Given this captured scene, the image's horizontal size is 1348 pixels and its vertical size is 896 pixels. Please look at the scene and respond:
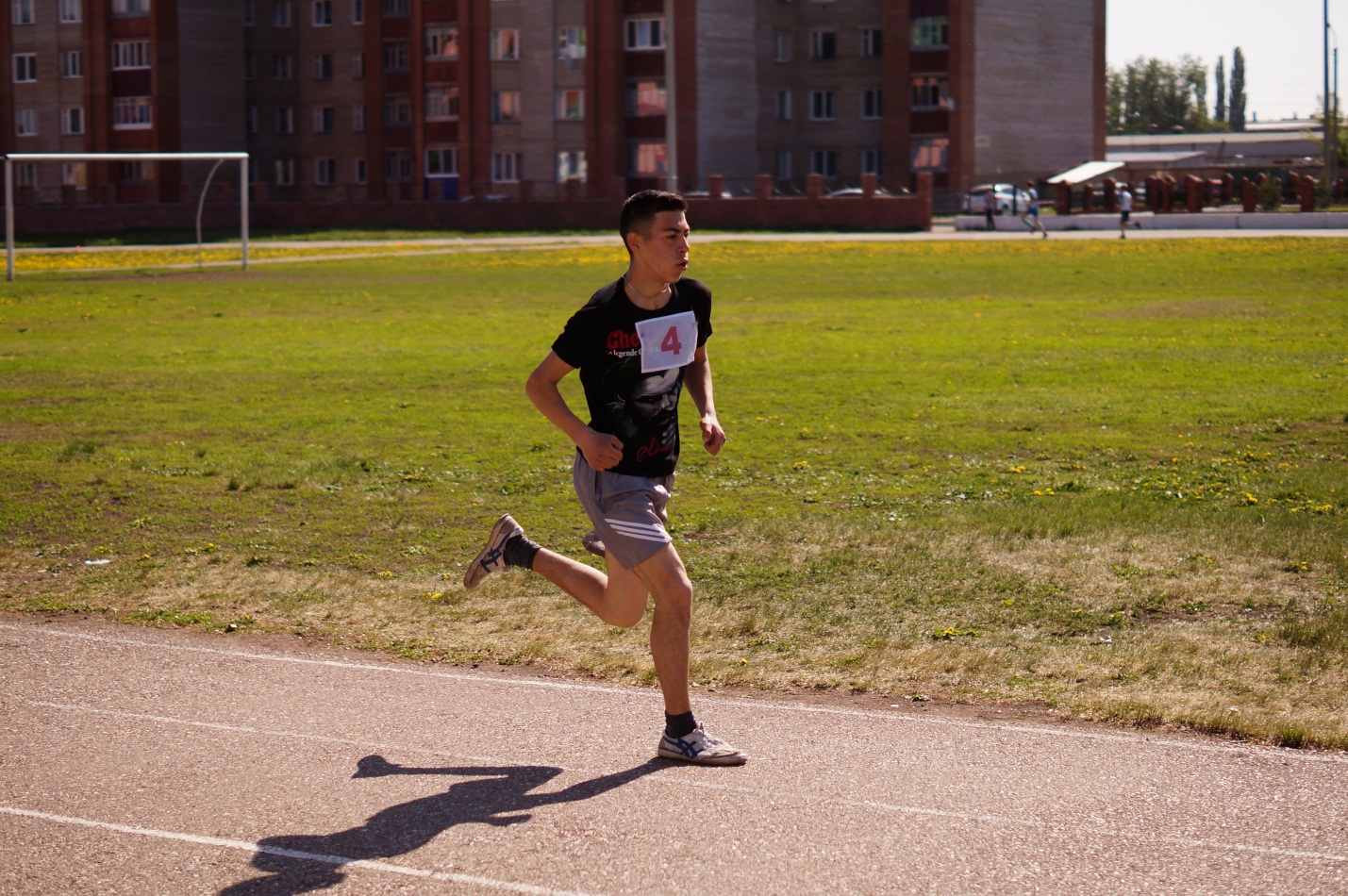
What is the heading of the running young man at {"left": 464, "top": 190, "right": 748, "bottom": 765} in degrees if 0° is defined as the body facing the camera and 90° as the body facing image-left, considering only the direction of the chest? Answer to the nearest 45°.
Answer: approximately 315°
